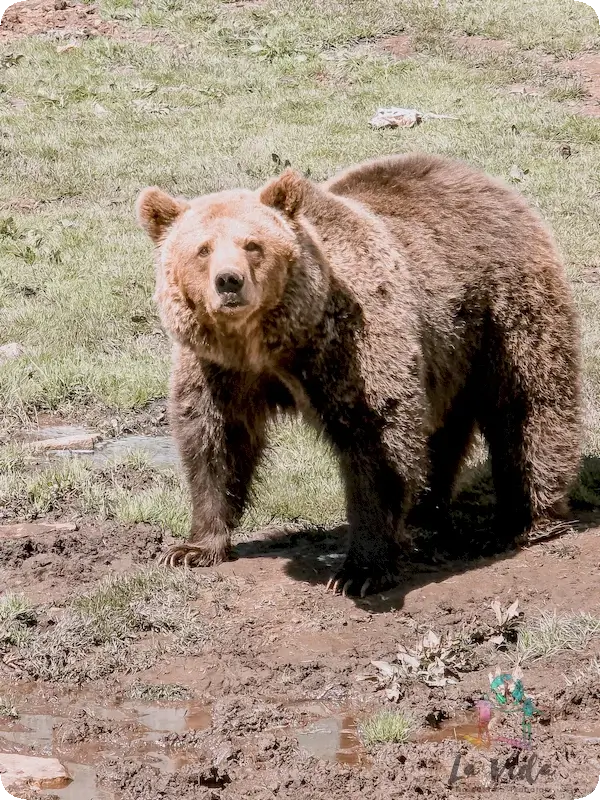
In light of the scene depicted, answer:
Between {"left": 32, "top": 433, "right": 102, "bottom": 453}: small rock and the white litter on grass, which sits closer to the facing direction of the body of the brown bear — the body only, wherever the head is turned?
the small rock

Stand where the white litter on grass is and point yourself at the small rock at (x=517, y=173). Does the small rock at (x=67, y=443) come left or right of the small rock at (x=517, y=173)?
right

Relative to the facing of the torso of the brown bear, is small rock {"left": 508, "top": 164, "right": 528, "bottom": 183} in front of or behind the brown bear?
behind

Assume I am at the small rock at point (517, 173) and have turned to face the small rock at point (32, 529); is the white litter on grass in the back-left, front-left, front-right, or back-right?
back-right

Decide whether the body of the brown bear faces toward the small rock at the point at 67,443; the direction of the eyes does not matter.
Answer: no

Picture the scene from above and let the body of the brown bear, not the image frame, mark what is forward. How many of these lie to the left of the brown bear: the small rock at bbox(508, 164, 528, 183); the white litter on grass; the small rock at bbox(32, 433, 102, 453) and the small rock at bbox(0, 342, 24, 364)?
0

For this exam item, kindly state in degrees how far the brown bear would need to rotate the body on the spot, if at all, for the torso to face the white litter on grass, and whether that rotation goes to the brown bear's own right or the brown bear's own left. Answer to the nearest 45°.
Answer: approximately 135° to the brown bear's own right

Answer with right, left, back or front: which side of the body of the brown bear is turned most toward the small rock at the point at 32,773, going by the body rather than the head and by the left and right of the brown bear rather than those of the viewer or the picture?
front

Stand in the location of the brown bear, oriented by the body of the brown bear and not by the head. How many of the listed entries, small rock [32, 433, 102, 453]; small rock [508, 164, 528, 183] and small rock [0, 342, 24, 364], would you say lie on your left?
0

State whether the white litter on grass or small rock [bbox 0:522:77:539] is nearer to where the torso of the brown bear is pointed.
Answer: the small rock

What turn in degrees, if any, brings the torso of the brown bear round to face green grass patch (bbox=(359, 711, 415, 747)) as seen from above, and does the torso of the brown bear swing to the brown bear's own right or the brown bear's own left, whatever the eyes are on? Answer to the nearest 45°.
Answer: approximately 45° to the brown bear's own left

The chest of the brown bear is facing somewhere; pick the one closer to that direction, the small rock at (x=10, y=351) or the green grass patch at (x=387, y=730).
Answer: the green grass patch

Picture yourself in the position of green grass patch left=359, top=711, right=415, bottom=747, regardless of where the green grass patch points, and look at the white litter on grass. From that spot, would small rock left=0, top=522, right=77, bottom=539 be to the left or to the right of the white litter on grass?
left

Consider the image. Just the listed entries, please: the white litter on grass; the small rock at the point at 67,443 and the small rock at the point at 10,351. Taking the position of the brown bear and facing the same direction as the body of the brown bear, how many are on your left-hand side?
0

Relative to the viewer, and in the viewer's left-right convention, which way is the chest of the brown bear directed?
facing the viewer and to the left of the viewer

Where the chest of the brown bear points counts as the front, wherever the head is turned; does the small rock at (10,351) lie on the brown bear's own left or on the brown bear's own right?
on the brown bear's own right
